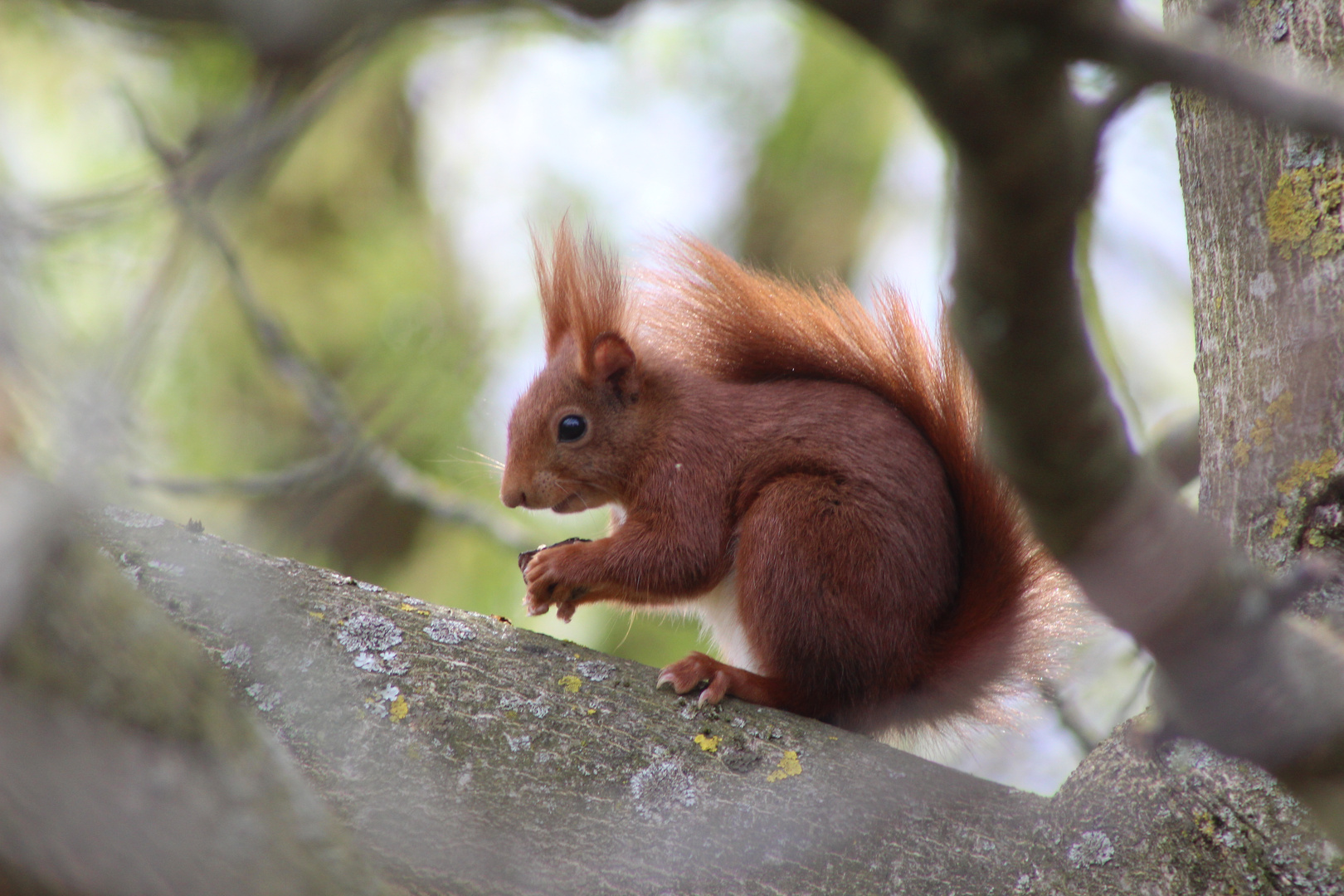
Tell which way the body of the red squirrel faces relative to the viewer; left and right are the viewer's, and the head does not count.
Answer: facing to the left of the viewer

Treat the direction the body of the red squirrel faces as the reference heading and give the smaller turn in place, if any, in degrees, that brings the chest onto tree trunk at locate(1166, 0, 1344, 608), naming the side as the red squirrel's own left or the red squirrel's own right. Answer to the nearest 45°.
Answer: approximately 135° to the red squirrel's own left
